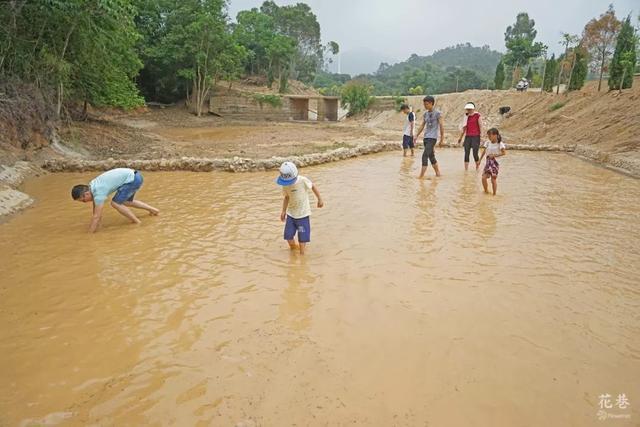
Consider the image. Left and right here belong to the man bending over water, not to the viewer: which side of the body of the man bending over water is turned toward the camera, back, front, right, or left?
left

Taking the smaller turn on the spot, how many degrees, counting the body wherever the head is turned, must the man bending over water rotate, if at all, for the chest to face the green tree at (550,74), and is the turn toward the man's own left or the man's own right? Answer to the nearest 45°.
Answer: approximately 135° to the man's own right

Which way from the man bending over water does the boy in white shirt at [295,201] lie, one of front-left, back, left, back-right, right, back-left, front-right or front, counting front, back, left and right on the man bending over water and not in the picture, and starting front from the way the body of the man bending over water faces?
back-left

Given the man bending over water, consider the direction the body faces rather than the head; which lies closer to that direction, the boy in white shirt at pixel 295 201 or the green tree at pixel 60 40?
the green tree

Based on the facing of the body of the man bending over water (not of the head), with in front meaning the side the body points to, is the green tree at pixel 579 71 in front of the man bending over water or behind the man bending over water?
behind

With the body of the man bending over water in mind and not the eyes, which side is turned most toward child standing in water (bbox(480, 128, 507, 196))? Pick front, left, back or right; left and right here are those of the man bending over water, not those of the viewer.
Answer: back

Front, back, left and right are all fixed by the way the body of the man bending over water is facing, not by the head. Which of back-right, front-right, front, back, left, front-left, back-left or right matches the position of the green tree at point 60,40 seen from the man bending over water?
right

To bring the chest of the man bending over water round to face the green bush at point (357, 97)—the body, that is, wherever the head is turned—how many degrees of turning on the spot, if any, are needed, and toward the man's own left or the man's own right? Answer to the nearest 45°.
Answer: approximately 135° to the man's own right

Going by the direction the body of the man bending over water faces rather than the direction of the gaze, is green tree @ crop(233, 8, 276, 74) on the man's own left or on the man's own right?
on the man's own right

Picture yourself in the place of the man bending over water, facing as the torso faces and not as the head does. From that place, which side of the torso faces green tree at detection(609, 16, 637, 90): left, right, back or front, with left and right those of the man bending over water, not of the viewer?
back
